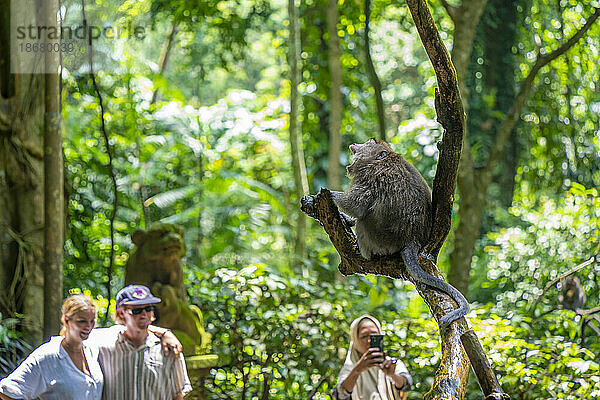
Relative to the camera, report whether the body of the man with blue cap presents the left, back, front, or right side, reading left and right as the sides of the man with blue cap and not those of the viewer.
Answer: front

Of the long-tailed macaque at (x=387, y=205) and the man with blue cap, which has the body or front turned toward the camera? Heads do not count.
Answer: the man with blue cap

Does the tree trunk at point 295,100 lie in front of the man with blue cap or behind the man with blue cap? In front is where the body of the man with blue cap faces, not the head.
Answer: behind

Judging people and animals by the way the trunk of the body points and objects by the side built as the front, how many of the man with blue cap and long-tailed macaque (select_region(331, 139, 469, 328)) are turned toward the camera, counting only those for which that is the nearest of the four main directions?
1

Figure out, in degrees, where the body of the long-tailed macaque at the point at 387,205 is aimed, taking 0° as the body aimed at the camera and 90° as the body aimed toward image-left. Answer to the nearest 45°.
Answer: approximately 135°

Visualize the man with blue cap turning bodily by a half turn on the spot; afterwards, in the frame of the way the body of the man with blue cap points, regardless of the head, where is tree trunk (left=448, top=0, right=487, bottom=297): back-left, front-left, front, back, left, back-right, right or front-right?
front-right

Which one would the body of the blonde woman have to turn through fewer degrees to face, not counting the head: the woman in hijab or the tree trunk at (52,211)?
the woman in hijab

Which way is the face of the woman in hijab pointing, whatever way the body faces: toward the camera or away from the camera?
toward the camera

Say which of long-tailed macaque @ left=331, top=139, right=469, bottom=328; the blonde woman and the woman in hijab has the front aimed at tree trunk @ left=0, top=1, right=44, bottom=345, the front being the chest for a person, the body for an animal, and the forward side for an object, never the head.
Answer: the long-tailed macaque

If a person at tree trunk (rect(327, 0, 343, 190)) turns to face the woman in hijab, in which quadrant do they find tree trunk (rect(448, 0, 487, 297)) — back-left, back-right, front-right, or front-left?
front-left

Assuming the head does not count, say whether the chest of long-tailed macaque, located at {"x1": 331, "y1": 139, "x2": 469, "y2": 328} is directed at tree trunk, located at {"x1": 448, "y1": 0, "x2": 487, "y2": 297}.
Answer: no
